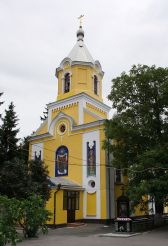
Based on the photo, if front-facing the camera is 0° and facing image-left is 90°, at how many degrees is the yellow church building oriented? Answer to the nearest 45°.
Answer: approximately 45°

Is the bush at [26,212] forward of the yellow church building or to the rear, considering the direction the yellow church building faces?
forward

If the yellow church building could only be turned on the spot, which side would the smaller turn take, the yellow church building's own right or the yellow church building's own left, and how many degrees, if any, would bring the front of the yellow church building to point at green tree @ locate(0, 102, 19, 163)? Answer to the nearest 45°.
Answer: approximately 45° to the yellow church building's own right

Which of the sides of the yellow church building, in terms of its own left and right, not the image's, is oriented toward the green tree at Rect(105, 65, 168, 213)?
left

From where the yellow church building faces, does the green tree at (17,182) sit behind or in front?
in front

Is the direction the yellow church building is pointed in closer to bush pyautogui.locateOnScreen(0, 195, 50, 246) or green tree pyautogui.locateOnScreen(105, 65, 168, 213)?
the bush
